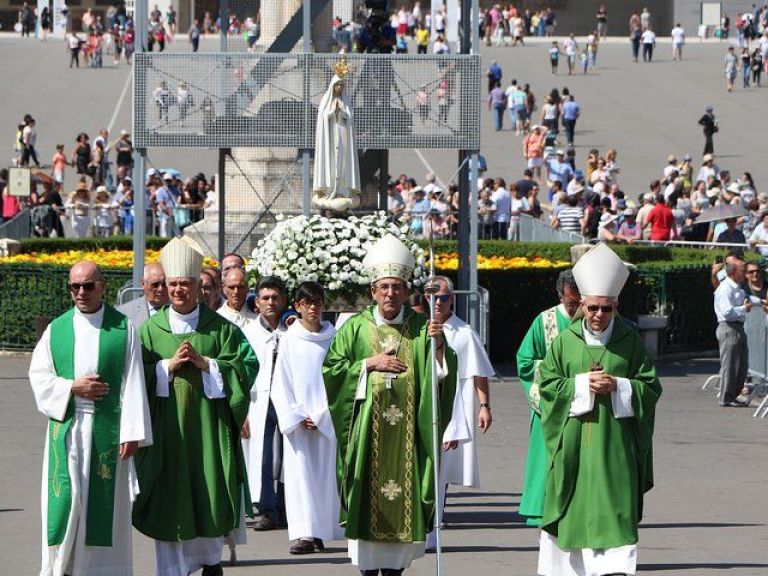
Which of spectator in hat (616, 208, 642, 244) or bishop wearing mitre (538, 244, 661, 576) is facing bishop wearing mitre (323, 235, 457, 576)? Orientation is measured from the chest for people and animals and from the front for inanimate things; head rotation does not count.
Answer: the spectator in hat

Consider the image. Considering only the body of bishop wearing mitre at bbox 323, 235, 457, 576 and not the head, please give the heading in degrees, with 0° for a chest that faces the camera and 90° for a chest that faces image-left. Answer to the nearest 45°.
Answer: approximately 0°

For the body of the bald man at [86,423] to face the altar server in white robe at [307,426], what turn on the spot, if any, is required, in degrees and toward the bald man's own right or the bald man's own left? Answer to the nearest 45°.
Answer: approximately 135° to the bald man's own left

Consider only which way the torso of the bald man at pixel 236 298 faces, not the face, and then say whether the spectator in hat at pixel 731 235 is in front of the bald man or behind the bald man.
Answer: behind

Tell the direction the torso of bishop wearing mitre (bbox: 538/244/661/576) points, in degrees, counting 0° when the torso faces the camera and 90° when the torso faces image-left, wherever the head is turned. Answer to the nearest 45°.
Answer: approximately 0°

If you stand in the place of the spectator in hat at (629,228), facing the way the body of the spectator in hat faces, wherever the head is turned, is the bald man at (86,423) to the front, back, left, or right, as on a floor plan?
front
